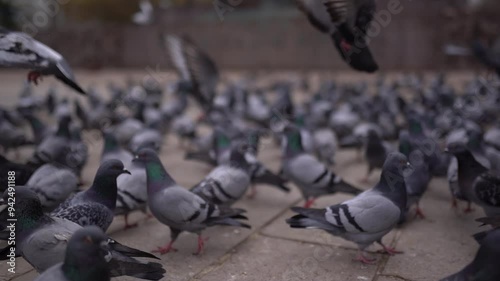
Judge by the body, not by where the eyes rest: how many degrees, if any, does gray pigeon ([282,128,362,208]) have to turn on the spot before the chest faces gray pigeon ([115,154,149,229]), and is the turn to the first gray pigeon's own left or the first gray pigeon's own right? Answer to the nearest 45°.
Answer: approximately 45° to the first gray pigeon's own left

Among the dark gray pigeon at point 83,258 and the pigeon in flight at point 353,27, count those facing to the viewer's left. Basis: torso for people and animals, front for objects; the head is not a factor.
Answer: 1

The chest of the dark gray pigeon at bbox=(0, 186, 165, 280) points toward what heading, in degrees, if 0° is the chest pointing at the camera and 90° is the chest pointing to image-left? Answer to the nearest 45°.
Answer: approximately 90°

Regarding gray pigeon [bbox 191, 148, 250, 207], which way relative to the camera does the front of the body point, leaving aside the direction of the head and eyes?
to the viewer's right

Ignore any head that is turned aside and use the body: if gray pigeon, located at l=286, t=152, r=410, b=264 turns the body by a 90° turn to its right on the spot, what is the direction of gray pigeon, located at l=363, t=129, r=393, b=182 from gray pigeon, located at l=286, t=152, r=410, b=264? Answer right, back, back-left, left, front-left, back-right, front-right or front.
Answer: back

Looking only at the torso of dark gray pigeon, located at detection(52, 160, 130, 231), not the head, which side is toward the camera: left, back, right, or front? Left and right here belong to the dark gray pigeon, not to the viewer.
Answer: right

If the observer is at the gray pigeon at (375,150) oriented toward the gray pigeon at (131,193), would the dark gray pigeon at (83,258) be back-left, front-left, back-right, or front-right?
front-left

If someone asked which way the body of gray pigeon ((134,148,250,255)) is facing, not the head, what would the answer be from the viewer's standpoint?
to the viewer's left

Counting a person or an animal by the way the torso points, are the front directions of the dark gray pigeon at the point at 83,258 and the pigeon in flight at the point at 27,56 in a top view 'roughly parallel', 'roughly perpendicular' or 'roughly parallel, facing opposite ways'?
roughly parallel, facing opposite ways

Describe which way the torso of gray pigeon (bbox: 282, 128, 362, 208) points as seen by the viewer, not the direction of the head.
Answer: to the viewer's left

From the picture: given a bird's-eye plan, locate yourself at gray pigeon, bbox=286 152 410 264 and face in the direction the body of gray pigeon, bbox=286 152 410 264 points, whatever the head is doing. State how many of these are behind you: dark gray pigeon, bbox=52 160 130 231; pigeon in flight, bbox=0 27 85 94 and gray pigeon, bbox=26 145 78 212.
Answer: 3
